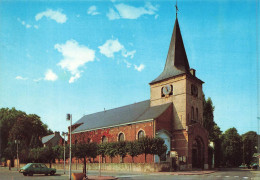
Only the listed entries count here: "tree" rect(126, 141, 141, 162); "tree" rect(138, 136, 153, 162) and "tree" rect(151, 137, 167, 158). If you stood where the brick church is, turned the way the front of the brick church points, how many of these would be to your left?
0

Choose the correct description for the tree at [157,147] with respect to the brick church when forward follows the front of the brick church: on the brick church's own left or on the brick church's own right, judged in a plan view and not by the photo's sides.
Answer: on the brick church's own right

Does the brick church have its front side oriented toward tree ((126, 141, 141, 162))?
no

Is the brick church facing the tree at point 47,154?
no

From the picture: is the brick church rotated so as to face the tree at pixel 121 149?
no

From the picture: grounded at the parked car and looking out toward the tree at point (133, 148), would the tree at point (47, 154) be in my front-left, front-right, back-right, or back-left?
front-left

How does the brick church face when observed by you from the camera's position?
facing the viewer and to the right of the viewer
